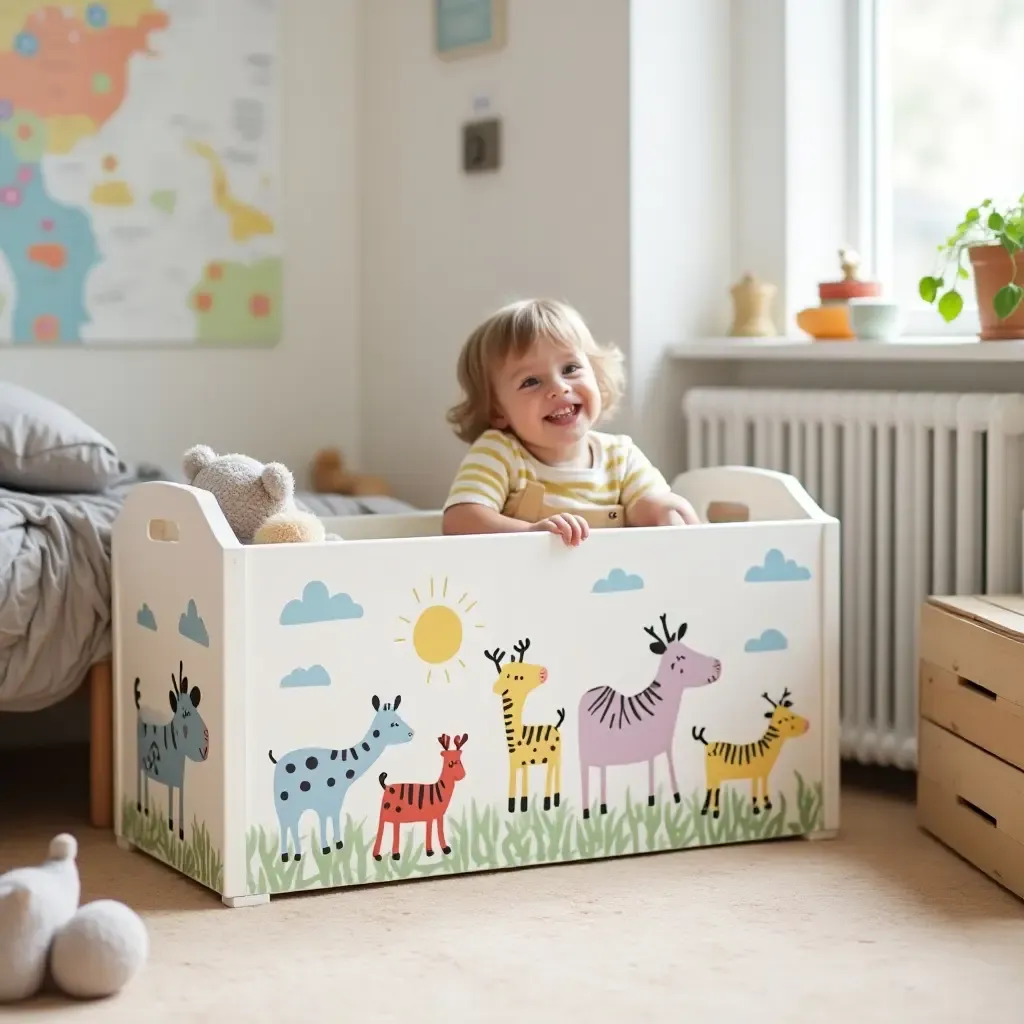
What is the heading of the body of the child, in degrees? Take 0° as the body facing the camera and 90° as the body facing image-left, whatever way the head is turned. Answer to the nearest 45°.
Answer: approximately 0°

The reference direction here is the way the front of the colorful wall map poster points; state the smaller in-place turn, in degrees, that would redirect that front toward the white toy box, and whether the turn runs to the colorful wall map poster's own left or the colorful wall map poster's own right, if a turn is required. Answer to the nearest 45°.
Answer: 0° — it already faces it

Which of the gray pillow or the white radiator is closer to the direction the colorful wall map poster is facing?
the gray pillow

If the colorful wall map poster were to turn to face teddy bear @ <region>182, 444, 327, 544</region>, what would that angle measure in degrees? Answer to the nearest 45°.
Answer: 0° — it already faces it

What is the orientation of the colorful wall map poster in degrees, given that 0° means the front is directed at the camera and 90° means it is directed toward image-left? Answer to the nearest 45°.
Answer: approximately 0°

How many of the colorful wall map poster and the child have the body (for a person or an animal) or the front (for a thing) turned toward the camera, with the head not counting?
2

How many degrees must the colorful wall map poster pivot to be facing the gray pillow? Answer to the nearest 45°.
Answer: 0° — it already faces it
